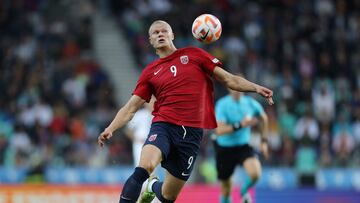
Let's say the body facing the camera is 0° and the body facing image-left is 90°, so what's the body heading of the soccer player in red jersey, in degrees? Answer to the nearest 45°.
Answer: approximately 0°
